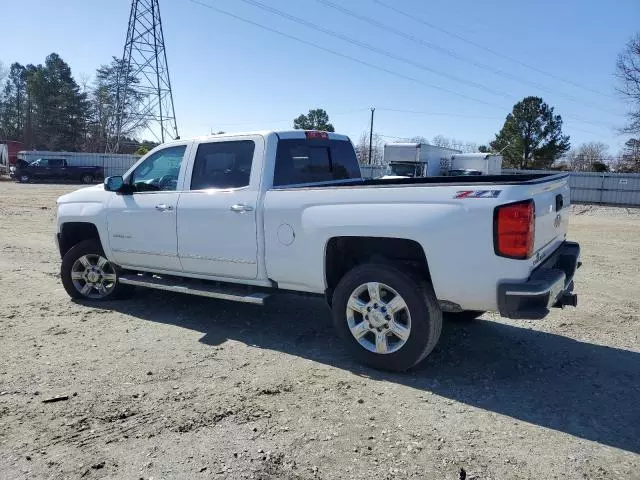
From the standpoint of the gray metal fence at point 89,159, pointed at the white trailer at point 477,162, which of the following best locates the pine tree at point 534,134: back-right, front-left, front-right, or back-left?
front-left

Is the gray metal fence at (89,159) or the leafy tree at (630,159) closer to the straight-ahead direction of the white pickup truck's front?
the gray metal fence

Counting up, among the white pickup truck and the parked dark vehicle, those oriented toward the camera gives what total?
0

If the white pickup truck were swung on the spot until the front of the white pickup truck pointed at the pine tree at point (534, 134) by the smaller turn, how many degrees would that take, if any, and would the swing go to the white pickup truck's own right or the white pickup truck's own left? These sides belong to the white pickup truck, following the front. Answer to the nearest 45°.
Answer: approximately 90° to the white pickup truck's own right

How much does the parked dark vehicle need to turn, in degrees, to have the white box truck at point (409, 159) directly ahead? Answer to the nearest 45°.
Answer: approximately 135° to its left

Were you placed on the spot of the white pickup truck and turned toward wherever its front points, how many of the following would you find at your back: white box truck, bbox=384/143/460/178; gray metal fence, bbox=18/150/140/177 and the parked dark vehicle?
0

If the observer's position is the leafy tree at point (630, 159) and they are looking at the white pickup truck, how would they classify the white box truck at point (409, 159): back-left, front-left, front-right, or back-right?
front-right

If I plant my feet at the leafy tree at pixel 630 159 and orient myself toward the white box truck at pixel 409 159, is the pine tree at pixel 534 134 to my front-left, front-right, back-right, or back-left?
front-right

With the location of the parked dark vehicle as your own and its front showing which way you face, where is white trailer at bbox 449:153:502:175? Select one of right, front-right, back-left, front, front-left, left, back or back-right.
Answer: back-left

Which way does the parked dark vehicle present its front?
to the viewer's left

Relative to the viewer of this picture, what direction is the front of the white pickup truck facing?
facing away from the viewer and to the left of the viewer

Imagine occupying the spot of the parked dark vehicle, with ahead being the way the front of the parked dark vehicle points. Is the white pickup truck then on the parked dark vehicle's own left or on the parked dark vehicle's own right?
on the parked dark vehicle's own left

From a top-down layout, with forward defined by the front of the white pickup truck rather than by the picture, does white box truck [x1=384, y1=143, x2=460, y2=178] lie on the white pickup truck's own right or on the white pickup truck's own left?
on the white pickup truck's own right

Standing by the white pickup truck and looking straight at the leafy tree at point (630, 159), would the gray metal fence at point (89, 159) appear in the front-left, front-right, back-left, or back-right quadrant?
front-left
